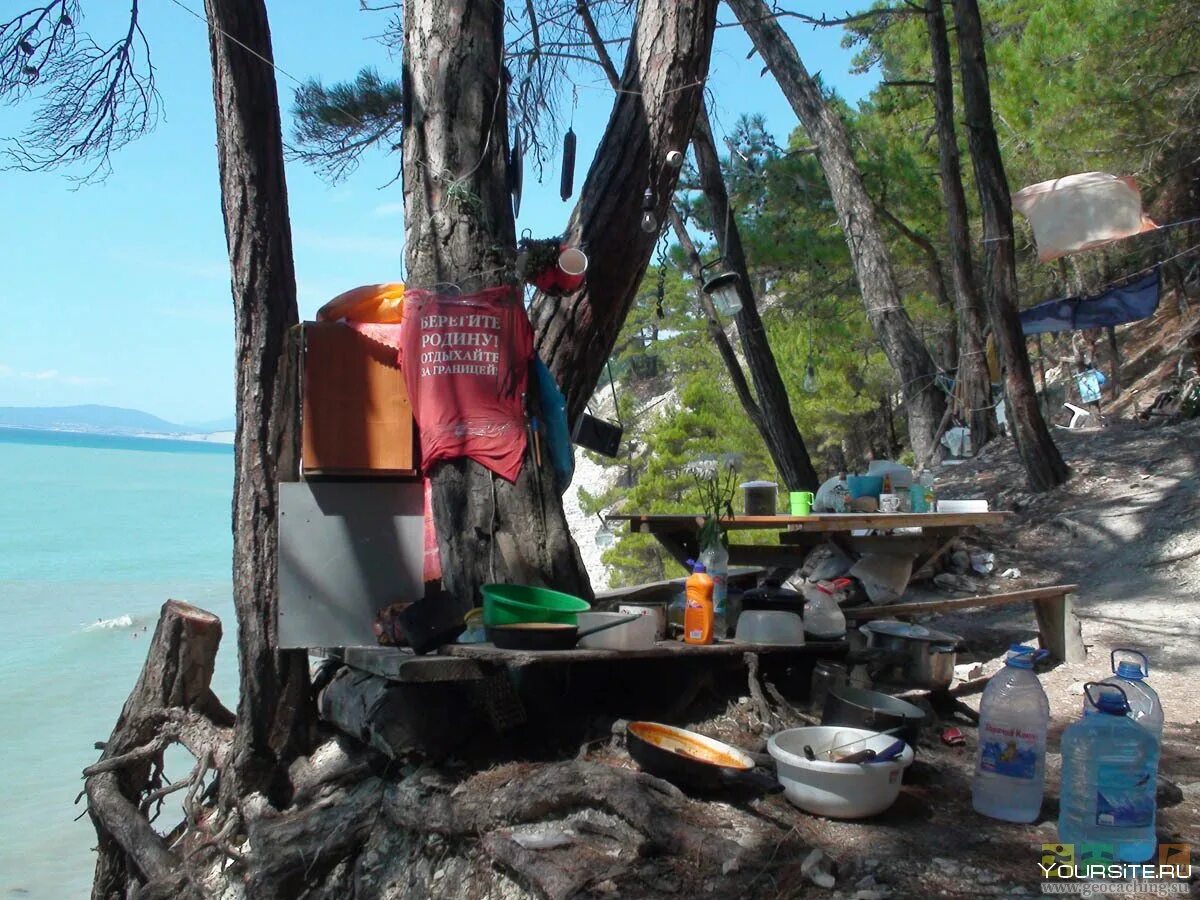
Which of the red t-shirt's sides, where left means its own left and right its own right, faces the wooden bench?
left

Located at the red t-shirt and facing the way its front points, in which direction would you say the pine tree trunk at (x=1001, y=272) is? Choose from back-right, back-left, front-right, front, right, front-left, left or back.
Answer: back-left

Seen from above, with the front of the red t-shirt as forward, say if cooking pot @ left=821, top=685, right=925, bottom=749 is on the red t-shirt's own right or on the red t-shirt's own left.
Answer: on the red t-shirt's own left

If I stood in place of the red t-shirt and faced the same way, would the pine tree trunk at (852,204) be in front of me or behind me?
behind

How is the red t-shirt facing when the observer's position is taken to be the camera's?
facing the viewer

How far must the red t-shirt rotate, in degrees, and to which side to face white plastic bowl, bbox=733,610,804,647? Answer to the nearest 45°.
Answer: approximately 90° to its left

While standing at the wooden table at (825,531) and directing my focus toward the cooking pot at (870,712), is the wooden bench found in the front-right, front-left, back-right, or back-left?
front-left

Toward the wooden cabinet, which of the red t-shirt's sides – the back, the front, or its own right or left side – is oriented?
right

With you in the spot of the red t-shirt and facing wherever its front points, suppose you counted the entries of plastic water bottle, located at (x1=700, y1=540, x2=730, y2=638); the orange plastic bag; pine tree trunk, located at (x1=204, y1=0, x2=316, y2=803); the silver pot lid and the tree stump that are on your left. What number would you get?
2

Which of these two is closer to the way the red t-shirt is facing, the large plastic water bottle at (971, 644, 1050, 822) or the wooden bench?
the large plastic water bottle
